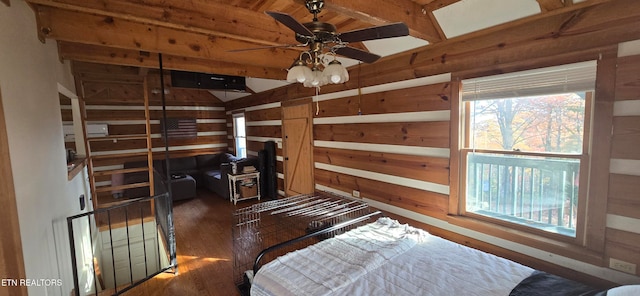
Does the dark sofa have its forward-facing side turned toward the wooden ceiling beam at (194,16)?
yes

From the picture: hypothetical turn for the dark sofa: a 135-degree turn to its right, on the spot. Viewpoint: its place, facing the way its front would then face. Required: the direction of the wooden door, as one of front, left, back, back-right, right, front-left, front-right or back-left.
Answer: back

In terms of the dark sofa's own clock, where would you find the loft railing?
The loft railing is roughly at 1 o'clock from the dark sofa.

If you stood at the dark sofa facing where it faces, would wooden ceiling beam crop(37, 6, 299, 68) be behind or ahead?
ahead

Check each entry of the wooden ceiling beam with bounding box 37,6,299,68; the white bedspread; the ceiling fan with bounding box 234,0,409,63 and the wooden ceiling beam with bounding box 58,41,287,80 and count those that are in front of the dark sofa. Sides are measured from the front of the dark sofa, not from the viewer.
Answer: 4

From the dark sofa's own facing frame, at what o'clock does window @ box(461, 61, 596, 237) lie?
The window is roughly at 11 o'clock from the dark sofa.

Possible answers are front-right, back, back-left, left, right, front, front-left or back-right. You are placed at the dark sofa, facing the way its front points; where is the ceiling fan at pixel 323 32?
front

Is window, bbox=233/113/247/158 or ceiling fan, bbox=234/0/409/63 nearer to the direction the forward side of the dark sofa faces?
the ceiling fan

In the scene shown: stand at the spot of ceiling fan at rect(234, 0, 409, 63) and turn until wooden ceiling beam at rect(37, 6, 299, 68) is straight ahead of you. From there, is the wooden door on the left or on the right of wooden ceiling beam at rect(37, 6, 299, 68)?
right

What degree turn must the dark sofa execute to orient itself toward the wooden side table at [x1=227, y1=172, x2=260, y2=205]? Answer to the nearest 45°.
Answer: approximately 45° to its left

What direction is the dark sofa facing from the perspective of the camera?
toward the camera

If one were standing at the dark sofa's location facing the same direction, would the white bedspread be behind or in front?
in front
